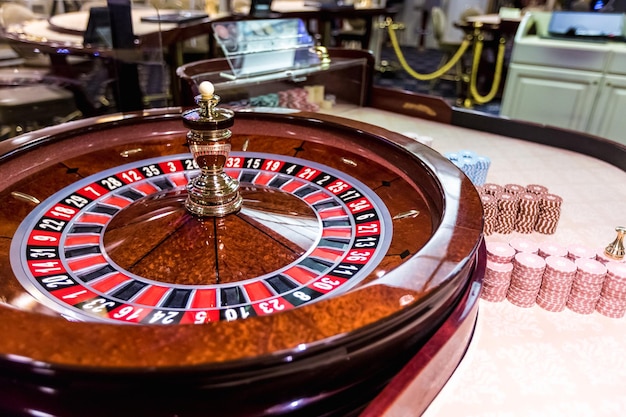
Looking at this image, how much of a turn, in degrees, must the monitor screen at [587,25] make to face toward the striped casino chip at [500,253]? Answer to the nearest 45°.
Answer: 0° — it already faces it

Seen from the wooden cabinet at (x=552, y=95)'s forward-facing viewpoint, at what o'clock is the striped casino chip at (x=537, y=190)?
The striped casino chip is roughly at 12 o'clock from the wooden cabinet.

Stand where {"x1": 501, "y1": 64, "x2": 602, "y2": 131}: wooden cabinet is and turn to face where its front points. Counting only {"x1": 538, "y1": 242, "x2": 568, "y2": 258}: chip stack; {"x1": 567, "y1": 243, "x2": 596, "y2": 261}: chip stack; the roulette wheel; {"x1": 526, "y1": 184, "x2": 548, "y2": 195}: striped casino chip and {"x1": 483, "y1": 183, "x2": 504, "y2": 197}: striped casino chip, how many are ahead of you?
5

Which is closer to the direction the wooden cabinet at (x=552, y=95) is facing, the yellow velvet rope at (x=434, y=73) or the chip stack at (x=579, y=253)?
the chip stack

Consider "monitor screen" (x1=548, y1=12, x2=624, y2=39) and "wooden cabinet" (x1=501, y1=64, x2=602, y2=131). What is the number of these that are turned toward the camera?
2

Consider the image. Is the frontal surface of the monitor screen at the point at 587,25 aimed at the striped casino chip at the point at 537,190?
yes

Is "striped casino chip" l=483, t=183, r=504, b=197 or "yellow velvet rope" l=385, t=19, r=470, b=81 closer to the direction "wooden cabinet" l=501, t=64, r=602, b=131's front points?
the striped casino chip

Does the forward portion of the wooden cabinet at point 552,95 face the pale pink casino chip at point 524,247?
yes

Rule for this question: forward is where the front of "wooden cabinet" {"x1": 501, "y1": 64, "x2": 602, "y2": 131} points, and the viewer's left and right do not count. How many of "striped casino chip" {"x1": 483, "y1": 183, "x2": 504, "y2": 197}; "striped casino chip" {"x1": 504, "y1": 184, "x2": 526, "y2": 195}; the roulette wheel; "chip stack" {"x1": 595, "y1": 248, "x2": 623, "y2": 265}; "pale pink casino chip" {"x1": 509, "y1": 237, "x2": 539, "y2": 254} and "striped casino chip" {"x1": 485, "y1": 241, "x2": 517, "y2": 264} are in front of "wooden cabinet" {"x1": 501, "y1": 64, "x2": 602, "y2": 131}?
6

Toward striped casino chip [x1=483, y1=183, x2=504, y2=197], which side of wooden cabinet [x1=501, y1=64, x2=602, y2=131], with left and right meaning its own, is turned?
front

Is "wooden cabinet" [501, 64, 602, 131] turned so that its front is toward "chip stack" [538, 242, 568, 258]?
yes

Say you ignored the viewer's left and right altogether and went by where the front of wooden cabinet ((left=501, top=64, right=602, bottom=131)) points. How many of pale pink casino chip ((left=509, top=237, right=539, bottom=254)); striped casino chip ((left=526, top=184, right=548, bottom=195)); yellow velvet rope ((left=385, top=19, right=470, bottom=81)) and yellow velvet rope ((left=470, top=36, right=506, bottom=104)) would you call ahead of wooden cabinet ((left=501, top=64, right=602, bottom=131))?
2

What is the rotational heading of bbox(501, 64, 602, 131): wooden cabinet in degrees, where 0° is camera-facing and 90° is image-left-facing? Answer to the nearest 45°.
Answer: approximately 0°

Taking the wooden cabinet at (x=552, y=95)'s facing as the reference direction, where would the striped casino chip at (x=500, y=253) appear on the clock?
The striped casino chip is roughly at 12 o'clock from the wooden cabinet.

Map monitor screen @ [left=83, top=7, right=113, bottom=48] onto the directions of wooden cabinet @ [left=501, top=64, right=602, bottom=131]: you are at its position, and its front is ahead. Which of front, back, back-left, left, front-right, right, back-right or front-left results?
front-right
